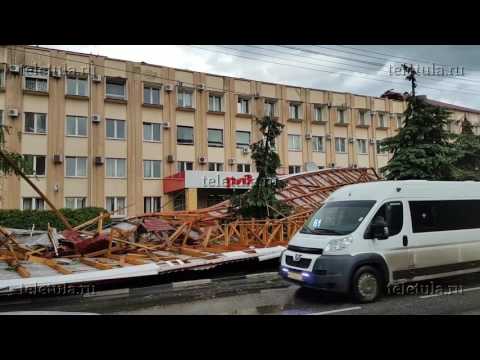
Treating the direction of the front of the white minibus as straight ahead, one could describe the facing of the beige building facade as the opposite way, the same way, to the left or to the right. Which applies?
to the left

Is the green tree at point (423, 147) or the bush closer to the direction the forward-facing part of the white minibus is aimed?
the bush

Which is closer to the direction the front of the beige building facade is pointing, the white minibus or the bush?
the white minibus

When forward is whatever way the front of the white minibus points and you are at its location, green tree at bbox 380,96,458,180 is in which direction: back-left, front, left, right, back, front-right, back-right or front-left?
back-right

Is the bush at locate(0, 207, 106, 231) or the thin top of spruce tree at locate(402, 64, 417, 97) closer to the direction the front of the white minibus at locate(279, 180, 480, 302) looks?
the bush

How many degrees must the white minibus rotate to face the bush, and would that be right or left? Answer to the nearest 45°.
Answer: approximately 90° to its right

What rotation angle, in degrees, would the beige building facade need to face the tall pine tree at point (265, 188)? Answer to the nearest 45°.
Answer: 0° — it already faces it

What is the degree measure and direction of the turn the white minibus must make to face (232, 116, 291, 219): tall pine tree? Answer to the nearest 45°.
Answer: approximately 90° to its right

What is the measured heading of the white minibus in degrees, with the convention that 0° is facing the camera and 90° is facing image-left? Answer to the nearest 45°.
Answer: approximately 45°

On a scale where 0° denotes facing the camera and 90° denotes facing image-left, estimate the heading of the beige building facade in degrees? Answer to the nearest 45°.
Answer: approximately 315°
